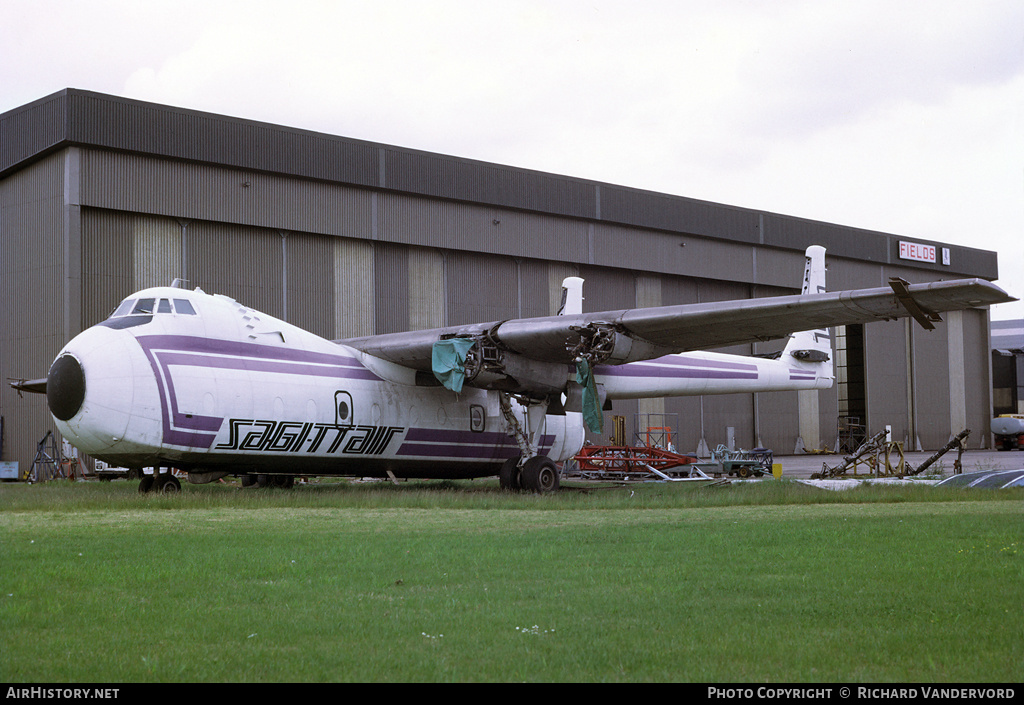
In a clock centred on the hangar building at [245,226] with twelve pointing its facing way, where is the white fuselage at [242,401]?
The white fuselage is roughly at 1 o'clock from the hangar building.

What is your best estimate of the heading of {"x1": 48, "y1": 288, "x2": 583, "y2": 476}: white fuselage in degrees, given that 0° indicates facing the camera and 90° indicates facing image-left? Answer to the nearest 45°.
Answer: approximately 45°

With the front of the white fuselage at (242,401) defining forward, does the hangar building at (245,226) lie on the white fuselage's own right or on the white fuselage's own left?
on the white fuselage's own right

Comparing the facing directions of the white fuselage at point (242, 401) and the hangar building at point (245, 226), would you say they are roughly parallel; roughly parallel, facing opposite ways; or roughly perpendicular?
roughly perpendicular
